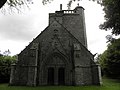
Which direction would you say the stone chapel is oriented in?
toward the camera
